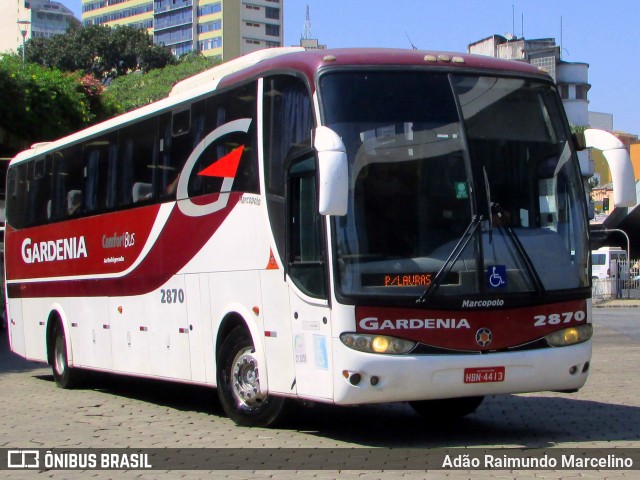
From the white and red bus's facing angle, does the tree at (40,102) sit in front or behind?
behind

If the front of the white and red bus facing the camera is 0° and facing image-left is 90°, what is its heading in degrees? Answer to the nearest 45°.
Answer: approximately 315°
